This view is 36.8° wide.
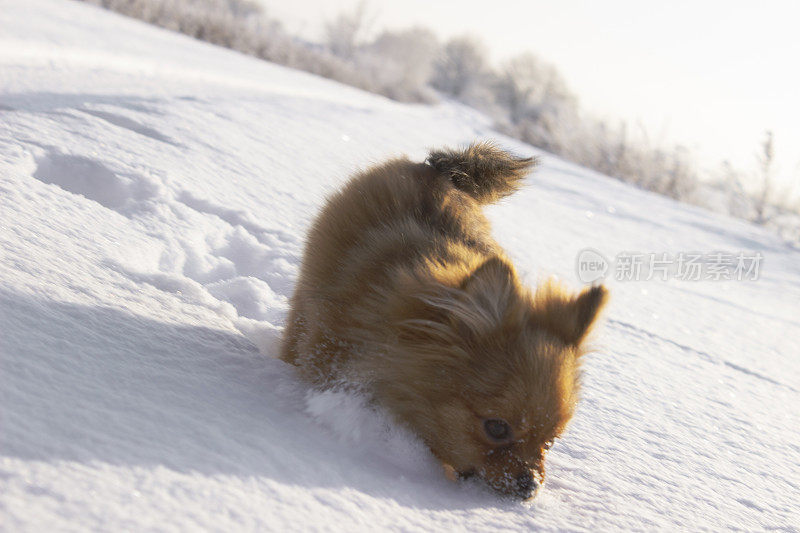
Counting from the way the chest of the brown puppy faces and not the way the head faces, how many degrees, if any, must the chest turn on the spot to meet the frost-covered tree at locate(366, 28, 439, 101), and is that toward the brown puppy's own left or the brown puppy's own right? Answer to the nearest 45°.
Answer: approximately 135° to the brown puppy's own left

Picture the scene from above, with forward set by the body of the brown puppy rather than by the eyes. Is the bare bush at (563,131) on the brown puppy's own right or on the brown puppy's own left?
on the brown puppy's own left

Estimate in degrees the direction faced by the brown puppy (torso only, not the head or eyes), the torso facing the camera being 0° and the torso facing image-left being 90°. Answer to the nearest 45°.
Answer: approximately 315°

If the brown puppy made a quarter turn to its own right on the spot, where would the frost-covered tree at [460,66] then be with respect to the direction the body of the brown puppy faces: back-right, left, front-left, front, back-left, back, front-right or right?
back-right
